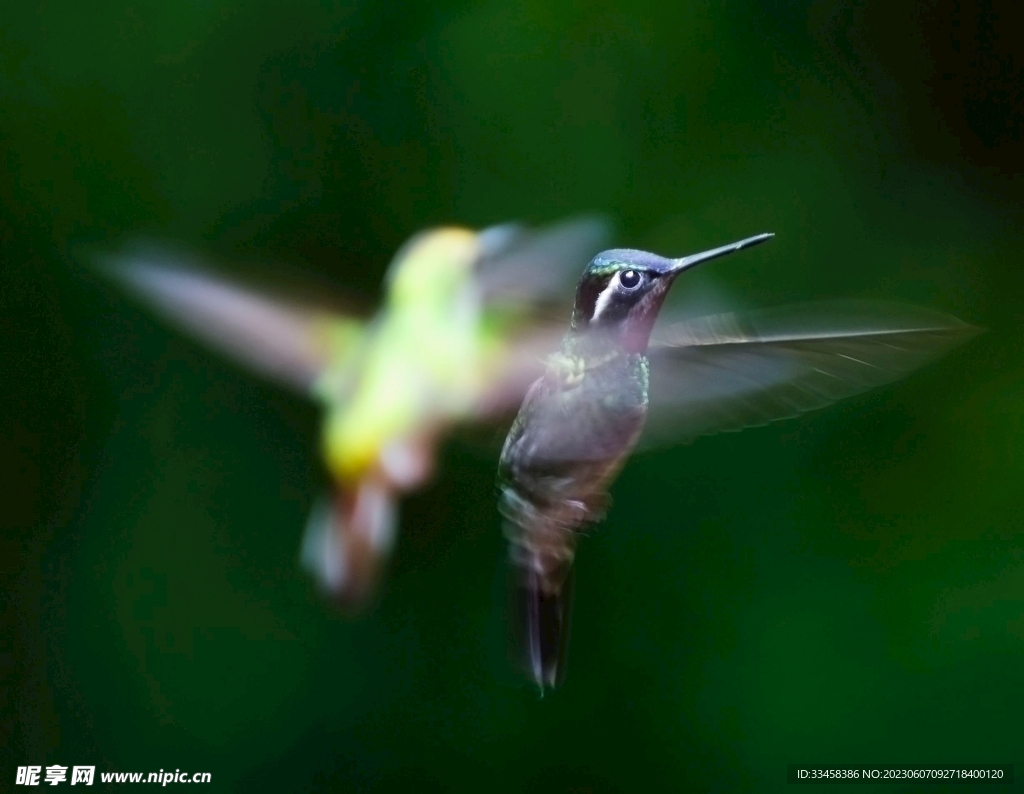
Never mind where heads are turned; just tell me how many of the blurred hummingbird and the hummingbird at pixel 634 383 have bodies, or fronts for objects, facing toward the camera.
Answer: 0

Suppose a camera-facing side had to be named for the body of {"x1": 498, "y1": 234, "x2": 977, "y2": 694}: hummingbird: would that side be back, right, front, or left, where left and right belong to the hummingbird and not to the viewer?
right

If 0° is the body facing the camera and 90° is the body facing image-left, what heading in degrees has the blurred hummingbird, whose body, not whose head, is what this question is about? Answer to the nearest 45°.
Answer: approximately 225°
